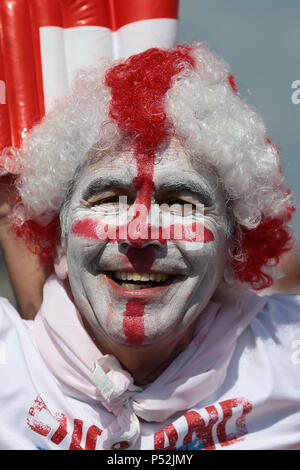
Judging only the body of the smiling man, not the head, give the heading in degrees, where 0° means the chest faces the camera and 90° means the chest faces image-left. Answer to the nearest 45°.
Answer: approximately 0°
